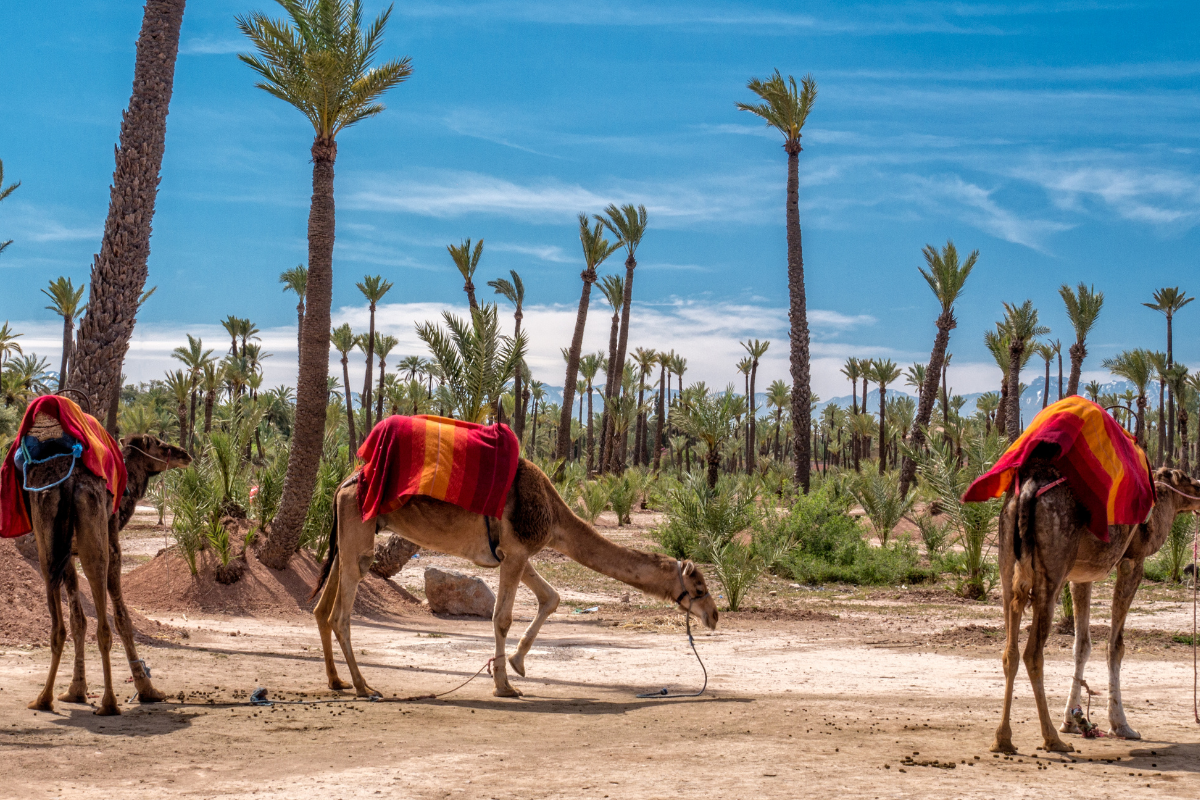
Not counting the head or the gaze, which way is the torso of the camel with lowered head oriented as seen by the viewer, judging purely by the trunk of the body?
to the viewer's right

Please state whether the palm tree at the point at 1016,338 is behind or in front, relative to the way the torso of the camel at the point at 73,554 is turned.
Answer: in front

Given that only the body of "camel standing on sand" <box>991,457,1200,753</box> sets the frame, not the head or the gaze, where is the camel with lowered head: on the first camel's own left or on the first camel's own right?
on the first camel's own left

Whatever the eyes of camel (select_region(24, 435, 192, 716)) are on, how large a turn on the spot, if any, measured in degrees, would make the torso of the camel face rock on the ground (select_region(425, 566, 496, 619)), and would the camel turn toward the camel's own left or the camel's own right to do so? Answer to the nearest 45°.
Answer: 0° — it already faces it

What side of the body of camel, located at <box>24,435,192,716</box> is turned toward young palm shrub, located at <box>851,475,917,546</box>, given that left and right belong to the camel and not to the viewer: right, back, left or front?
front

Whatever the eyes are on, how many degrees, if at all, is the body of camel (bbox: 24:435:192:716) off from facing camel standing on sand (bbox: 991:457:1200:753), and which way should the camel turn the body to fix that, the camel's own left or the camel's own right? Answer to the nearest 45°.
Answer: approximately 90° to the camel's own right

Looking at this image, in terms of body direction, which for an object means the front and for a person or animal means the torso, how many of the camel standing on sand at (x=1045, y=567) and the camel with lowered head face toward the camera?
0

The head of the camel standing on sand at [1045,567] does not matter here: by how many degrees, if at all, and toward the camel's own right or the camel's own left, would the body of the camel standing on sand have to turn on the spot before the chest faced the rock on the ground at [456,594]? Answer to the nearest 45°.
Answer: approximately 90° to the camel's own left

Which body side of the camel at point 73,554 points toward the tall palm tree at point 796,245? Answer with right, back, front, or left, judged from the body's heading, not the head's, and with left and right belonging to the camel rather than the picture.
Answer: front

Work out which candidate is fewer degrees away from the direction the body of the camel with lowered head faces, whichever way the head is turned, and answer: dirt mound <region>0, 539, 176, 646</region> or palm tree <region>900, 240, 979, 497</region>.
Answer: the palm tree

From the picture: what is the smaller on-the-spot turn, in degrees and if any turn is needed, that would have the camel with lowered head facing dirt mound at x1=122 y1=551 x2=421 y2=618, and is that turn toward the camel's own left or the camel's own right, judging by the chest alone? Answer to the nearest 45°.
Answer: approximately 135° to the camel's own left

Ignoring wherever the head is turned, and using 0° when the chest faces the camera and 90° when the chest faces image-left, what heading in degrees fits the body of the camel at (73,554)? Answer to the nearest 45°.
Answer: approximately 225°

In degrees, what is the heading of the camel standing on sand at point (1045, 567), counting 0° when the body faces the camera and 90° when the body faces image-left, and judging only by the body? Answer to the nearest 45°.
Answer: approximately 225°

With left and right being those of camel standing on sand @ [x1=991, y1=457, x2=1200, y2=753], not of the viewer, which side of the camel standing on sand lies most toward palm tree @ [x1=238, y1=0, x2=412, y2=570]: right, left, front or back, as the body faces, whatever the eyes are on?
left
